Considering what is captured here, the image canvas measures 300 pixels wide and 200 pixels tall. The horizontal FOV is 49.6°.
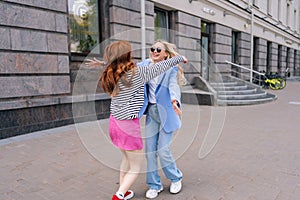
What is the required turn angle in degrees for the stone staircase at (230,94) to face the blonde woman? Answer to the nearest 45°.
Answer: approximately 45° to its right

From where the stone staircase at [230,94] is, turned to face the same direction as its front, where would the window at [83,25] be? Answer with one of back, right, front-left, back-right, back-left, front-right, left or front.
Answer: right

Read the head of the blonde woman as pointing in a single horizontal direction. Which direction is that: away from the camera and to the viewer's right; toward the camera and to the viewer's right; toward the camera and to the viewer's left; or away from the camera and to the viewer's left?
toward the camera and to the viewer's left

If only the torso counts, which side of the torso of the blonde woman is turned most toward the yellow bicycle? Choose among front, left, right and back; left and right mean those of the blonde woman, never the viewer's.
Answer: back

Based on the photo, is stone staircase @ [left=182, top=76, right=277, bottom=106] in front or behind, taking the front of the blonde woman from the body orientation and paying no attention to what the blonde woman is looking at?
behind

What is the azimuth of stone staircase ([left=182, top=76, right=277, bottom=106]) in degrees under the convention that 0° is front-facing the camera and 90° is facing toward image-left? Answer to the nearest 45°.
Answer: approximately 315°

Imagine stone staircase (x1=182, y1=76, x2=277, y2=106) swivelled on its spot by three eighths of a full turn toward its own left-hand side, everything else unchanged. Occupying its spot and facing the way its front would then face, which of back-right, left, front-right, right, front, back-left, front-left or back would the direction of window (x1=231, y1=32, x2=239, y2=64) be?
front

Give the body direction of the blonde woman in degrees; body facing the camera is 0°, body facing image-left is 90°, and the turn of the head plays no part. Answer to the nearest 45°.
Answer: approximately 45°

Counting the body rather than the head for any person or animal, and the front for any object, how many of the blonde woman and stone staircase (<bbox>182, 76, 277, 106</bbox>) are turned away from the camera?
0
